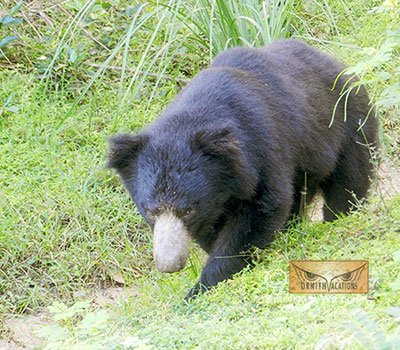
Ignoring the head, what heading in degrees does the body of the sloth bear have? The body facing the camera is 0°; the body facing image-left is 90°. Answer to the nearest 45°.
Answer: approximately 45°
